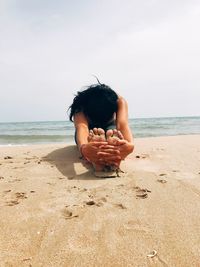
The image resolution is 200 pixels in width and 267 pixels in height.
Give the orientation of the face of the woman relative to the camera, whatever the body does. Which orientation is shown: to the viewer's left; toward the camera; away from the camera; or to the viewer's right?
toward the camera

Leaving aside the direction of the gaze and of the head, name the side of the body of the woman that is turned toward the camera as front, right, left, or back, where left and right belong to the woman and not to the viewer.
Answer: front
